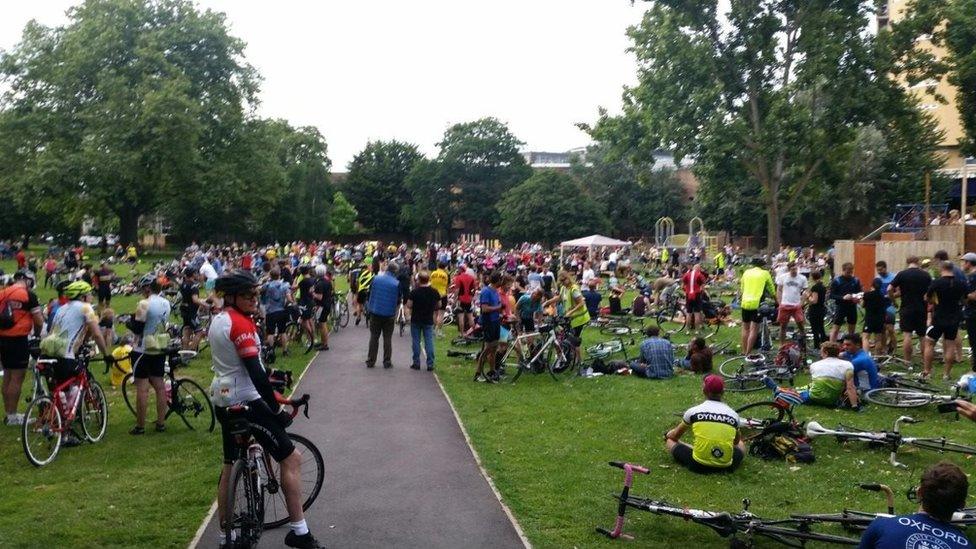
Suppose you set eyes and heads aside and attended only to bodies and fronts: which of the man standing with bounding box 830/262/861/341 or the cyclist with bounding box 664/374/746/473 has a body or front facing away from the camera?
the cyclist

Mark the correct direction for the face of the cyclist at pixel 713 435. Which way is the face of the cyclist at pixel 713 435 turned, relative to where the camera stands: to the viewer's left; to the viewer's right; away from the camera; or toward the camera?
away from the camera

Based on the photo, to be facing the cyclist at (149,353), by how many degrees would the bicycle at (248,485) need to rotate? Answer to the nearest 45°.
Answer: approximately 45° to its left

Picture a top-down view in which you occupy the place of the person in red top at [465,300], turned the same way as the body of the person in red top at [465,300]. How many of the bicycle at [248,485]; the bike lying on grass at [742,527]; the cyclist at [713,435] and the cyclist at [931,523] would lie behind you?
4

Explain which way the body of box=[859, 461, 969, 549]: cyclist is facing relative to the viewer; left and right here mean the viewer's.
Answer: facing away from the viewer

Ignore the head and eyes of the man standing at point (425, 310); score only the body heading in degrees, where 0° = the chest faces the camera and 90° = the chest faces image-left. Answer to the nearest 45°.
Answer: approximately 180°

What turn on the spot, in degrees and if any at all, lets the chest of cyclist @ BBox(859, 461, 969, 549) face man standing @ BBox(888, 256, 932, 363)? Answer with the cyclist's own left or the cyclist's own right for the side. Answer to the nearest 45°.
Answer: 0° — they already face them

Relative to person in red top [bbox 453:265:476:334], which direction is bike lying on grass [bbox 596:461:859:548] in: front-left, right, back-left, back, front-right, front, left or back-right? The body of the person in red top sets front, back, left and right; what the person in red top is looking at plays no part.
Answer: back

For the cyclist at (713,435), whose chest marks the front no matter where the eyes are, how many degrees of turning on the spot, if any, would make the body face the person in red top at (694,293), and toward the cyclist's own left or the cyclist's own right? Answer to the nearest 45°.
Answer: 0° — they already face them

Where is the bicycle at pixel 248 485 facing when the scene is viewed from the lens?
facing away from the viewer and to the right of the viewer

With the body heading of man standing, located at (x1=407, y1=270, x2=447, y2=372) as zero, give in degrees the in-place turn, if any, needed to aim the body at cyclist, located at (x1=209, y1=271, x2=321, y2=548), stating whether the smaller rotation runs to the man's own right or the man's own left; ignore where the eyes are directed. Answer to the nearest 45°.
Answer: approximately 180°

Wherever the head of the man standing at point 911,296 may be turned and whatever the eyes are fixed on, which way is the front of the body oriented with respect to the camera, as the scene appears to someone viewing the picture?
away from the camera

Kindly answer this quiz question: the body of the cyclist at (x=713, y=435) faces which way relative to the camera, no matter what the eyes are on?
away from the camera

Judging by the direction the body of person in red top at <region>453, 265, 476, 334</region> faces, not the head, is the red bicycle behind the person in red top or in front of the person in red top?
behind
